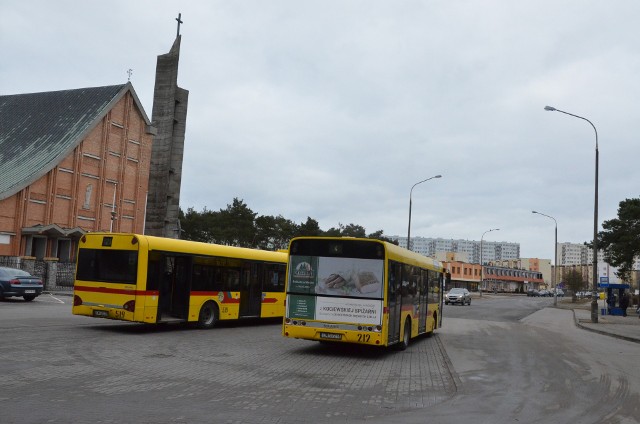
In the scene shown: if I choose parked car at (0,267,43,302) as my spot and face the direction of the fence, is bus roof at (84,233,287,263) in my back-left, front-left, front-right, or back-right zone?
back-right

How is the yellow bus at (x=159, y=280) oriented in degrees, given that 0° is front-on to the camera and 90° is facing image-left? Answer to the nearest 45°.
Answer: approximately 225°

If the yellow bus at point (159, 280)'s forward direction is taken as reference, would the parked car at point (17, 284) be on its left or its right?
on its left

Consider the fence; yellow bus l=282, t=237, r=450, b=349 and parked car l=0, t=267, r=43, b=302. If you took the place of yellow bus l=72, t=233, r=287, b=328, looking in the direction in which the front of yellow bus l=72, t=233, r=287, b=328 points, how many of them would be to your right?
1

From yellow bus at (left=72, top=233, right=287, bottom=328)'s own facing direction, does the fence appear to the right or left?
on its left

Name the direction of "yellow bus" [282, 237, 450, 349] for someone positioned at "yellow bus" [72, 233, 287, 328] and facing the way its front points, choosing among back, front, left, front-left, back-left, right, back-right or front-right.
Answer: right
